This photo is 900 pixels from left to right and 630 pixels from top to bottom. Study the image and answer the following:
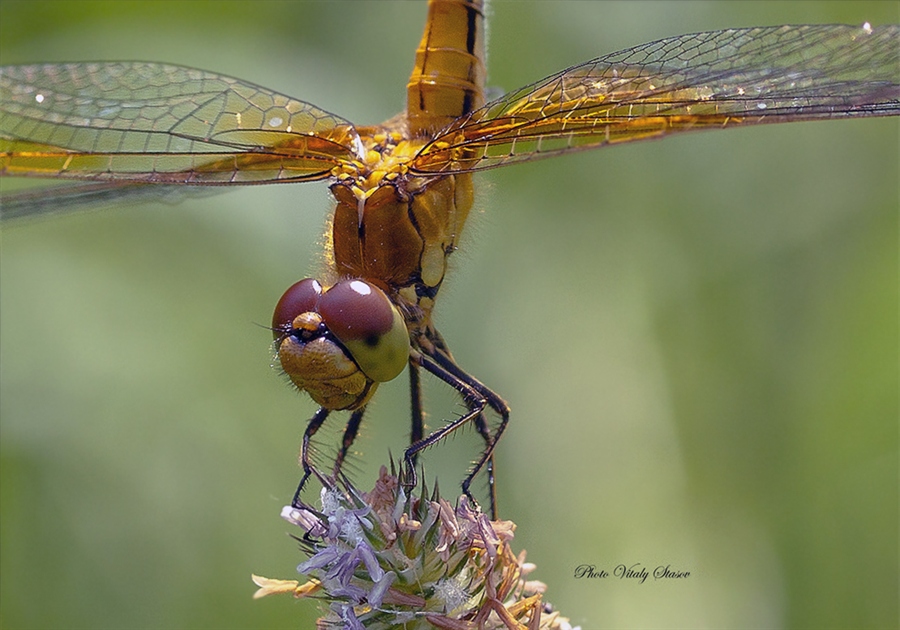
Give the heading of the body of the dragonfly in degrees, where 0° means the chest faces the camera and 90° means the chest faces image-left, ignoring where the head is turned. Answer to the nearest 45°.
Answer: approximately 45°
